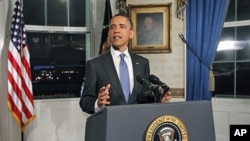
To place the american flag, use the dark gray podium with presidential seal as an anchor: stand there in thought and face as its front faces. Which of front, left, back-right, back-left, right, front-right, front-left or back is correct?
back-right

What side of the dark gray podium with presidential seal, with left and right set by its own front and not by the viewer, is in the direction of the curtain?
back

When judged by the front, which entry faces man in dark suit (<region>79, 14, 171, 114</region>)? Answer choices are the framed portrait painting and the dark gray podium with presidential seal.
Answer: the framed portrait painting

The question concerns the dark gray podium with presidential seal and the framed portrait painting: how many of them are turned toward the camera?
2

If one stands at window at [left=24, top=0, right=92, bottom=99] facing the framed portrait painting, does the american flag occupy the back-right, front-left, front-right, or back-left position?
back-right

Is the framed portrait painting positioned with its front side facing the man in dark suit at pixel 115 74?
yes

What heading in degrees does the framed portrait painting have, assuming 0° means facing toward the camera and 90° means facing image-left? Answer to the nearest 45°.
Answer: approximately 0°

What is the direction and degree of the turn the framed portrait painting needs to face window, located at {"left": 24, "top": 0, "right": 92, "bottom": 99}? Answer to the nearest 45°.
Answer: approximately 90° to its right

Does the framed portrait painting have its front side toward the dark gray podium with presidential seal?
yes

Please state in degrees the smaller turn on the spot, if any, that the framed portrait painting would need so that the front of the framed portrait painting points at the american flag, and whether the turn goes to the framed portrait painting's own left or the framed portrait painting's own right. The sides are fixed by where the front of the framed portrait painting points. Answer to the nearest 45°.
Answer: approximately 45° to the framed portrait painting's own right

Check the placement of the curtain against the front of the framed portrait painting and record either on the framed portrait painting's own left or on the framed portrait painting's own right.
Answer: on the framed portrait painting's own left
